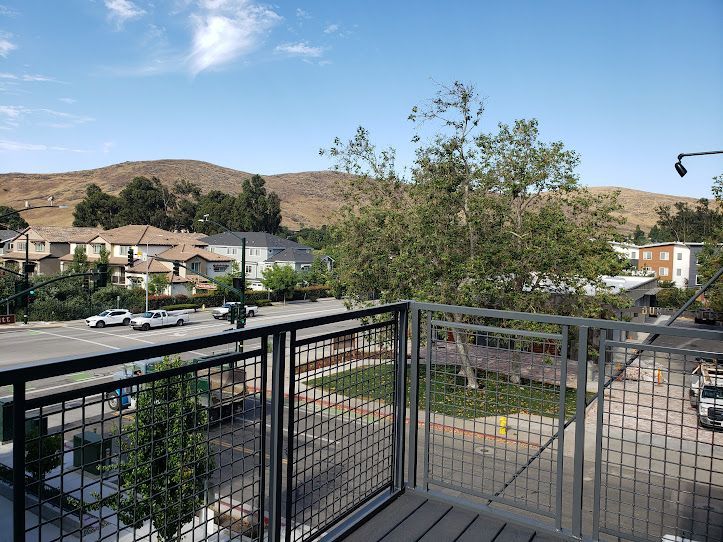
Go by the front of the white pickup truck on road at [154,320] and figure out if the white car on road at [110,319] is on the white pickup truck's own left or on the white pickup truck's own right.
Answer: on the white pickup truck's own right

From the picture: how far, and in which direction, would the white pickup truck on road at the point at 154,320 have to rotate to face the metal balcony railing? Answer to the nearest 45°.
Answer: approximately 45° to its left

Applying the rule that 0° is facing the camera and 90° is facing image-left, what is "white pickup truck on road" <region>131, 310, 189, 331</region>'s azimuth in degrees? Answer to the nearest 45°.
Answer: approximately 45°
